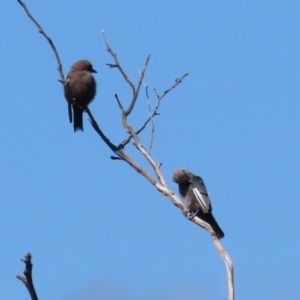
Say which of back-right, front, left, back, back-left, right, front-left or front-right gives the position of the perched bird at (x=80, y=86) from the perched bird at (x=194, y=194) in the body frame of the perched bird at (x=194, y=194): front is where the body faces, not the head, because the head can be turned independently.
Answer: front-right

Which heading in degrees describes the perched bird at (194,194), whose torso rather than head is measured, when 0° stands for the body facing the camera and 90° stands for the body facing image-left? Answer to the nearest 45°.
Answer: approximately 90°
